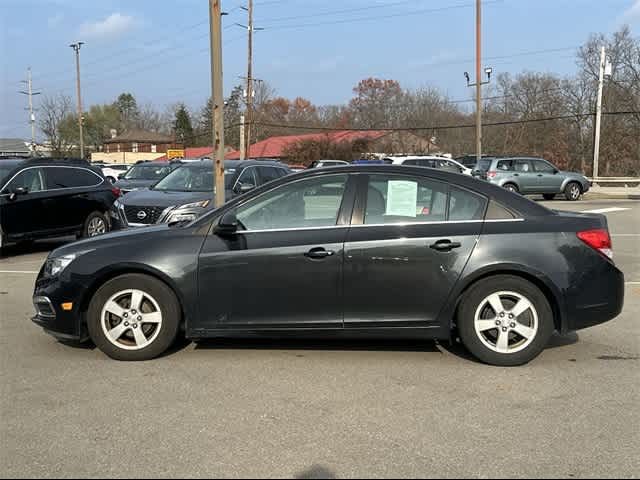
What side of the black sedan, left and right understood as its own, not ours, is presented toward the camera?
left

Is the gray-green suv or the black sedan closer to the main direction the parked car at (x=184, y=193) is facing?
the black sedan

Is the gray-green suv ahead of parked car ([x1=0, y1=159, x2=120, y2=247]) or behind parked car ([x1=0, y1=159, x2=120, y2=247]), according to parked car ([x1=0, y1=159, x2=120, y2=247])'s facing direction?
behind

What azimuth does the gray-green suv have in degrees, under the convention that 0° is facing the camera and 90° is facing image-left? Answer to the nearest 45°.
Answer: approximately 270°

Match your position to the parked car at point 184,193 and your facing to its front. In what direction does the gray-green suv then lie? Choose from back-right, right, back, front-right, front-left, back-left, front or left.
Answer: back

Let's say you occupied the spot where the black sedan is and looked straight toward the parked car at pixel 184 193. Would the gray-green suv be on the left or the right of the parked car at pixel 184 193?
right

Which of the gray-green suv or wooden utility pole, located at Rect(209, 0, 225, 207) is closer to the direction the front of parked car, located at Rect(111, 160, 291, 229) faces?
the wooden utility pole

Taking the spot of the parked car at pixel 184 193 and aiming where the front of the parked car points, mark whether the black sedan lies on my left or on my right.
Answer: on my left

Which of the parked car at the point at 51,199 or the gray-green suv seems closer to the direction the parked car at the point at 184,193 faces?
the parked car
